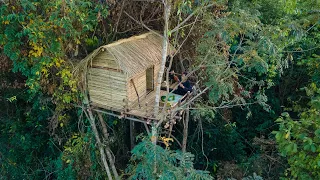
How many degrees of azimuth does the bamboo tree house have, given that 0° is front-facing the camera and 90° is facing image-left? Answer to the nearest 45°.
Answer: approximately 315°
